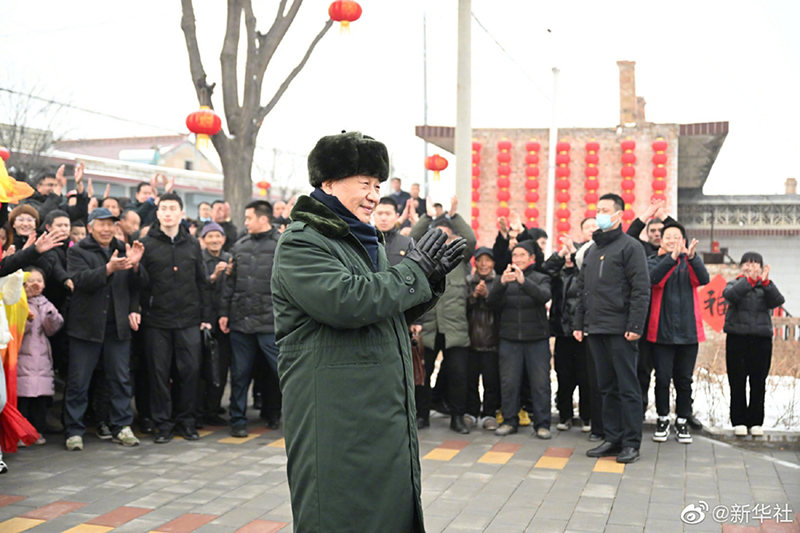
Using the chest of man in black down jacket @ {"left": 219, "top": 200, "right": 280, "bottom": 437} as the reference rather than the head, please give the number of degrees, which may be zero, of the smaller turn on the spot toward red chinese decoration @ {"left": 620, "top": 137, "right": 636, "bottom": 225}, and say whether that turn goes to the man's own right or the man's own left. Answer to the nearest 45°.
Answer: approximately 180°

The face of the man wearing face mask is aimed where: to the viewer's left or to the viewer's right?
to the viewer's left

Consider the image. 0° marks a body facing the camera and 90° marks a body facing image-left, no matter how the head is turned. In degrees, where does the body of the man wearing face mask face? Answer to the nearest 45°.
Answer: approximately 45°

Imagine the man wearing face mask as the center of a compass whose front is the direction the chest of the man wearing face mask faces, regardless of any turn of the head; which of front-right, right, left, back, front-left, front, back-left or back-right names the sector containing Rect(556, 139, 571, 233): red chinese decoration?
back-right

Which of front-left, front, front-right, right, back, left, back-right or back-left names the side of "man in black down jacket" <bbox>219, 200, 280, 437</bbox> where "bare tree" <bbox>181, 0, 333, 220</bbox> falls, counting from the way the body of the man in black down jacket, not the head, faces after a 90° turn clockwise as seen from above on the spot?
front-right

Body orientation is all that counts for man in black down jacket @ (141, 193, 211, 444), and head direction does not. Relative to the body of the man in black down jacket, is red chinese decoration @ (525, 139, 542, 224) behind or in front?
behind

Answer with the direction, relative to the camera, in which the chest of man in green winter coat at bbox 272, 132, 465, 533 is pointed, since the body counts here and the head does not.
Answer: to the viewer's right

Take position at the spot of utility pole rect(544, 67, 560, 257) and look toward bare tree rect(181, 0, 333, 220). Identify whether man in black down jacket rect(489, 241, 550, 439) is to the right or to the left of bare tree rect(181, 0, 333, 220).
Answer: left
